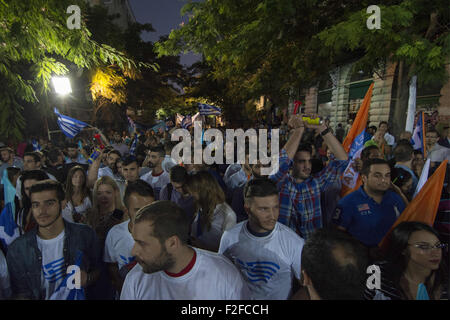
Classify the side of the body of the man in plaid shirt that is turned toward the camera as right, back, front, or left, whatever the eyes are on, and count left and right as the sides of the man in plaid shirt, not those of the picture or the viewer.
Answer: front

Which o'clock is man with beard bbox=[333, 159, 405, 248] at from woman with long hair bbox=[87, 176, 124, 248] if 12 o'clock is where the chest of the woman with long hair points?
The man with beard is roughly at 10 o'clock from the woman with long hair.

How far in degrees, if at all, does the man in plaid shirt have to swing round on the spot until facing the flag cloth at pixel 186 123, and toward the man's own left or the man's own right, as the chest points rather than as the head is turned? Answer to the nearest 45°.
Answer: approximately 135° to the man's own right

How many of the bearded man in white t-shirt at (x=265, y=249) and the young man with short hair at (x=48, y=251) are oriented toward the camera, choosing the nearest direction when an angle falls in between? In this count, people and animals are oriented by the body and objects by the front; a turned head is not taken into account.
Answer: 2

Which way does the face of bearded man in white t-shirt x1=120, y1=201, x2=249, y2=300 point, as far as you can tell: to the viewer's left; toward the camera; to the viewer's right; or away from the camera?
to the viewer's left

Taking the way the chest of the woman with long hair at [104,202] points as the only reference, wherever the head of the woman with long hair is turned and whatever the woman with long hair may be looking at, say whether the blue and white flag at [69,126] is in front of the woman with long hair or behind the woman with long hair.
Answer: behind

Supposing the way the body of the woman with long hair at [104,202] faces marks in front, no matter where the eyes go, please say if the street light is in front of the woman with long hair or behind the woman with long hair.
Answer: behind

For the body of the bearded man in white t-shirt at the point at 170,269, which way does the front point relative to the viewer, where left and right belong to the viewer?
facing the viewer and to the left of the viewer

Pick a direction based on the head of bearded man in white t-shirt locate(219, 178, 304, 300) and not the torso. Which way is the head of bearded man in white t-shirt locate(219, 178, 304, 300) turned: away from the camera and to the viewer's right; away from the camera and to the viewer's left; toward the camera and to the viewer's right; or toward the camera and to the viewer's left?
toward the camera and to the viewer's right

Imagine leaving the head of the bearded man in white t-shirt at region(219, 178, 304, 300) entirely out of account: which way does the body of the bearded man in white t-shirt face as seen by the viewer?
toward the camera

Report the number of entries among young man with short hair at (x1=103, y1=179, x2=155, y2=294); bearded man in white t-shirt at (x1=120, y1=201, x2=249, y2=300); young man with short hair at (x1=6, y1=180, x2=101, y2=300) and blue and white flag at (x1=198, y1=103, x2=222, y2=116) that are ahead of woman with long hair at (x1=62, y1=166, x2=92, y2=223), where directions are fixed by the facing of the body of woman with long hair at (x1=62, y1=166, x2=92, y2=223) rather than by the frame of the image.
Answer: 3

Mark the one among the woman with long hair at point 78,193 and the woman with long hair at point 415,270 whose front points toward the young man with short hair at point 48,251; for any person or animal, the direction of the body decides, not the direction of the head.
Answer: the woman with long hair at point 78,193

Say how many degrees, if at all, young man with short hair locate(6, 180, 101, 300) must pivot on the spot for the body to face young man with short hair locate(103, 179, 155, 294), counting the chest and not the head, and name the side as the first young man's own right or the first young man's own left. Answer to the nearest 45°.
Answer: approximately 90° to the first young man's own left

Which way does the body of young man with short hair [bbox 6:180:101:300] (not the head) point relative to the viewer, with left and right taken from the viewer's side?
facing the viewer

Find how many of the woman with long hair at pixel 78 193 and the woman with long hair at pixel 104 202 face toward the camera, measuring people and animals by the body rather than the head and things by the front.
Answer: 2
